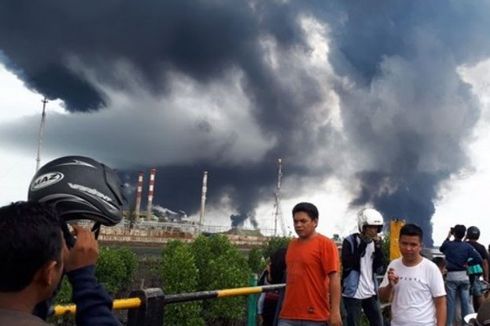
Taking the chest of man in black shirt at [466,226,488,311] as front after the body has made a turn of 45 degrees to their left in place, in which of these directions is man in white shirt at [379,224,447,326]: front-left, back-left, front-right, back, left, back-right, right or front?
left

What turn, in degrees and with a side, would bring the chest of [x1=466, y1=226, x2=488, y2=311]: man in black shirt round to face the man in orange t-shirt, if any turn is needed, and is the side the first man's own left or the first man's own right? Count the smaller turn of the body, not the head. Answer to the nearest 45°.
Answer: approximately 135° to the first man's own left

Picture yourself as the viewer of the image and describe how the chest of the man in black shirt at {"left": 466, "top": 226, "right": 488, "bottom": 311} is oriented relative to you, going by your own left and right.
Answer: facing away from the viewer and to the left of the viewer

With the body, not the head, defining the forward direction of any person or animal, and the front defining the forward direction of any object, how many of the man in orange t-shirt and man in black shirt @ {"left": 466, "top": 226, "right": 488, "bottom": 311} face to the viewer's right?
0

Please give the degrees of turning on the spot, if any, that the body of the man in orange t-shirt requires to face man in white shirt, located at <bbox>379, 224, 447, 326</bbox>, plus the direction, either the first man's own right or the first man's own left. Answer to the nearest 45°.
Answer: approximately 135° to the first man's own left

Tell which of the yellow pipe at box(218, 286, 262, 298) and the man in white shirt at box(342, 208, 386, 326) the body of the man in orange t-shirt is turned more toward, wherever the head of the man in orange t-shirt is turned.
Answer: the yellow pipe

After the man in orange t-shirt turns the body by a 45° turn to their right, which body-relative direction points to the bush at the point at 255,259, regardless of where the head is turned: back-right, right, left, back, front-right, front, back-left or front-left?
right

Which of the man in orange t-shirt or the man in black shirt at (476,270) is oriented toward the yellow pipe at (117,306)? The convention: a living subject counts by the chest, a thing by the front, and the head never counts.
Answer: the man in orange t-shirt

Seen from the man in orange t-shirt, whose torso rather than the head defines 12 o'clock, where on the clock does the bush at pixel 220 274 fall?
The bush is roughly at 4 o'clock from the man in orange t-shirt.

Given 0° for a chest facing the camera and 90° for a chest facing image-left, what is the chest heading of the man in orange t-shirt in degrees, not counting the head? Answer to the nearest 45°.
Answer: approximately 45°

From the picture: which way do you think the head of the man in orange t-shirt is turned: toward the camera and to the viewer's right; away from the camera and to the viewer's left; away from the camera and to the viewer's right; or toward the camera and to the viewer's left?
toward the camera and to the viewer's left
